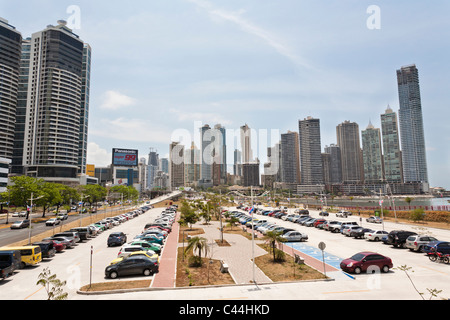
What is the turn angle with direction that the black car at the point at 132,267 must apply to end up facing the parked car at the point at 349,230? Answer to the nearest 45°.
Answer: approximately 180°

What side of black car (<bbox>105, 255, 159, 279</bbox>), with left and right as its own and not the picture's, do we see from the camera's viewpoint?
left

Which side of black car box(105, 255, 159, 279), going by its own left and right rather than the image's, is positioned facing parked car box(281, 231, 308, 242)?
back

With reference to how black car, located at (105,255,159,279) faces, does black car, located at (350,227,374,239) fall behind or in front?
behind

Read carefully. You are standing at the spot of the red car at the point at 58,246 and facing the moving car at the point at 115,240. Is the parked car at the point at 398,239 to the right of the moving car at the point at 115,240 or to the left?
right

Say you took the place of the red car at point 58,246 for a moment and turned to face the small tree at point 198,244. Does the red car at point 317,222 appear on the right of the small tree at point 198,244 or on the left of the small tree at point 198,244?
left

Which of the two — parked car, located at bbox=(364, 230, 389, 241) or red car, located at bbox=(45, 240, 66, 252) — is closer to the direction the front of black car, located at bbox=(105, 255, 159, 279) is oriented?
the red car

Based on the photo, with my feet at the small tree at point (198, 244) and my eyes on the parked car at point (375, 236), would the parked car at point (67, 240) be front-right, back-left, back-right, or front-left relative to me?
back-left

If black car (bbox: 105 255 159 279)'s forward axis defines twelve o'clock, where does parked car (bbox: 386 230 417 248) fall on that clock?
The parked car is roughly at 6 o'clock from the black car.

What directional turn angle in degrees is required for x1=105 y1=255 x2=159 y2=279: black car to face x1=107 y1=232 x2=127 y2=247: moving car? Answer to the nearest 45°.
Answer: approximately 90° to its right

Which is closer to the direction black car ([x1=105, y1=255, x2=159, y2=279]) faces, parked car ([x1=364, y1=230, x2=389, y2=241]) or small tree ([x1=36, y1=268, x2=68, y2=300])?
the small tree

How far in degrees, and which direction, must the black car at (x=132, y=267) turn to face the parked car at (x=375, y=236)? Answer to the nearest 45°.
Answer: approximately 180°

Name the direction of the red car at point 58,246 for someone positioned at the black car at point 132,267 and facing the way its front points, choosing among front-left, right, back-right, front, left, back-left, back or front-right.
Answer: front-right

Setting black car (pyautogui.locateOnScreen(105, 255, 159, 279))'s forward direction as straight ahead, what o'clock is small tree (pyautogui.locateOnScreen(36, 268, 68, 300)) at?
The small tree is roughly at 10 o'clock from the black car.

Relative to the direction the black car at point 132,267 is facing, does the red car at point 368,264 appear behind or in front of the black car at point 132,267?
behind
